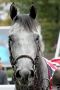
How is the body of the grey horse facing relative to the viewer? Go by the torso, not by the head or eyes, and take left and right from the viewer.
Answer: facing the viewer
